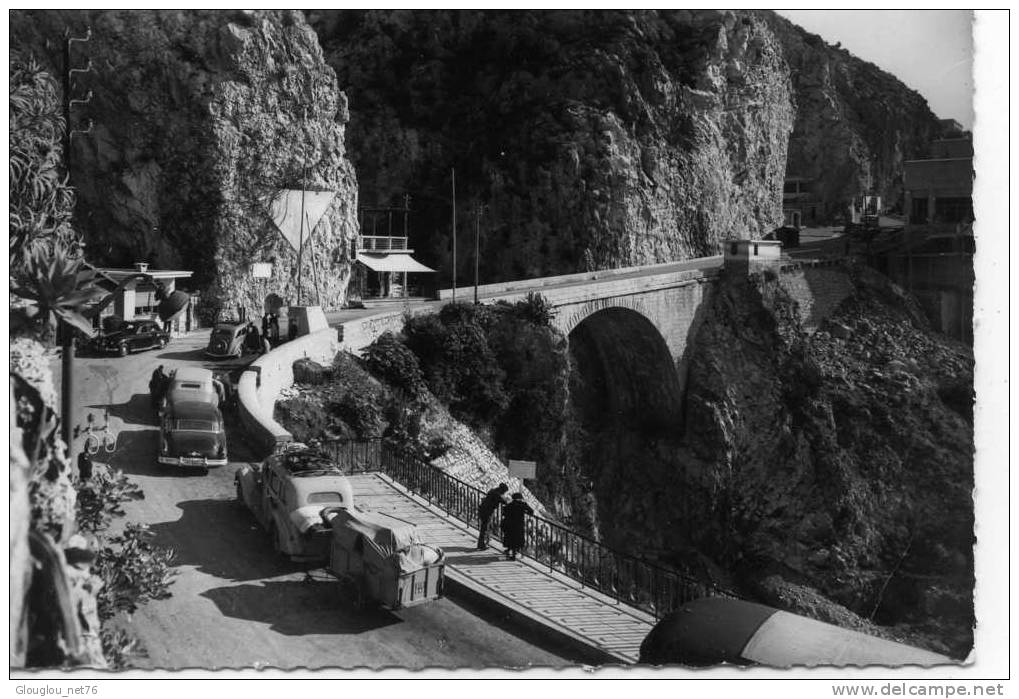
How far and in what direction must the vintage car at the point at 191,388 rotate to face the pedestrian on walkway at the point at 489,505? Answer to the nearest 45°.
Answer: approximately 135° to its right

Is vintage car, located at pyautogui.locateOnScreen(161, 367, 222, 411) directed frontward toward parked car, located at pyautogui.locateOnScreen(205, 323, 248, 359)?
yes

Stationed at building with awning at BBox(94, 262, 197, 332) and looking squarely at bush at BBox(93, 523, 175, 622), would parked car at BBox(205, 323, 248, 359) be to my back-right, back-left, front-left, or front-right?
front-left

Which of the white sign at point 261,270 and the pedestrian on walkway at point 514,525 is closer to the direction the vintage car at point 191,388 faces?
the white sign

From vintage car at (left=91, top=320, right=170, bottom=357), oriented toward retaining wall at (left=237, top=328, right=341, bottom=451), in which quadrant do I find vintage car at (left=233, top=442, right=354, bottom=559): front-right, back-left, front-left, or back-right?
front-right

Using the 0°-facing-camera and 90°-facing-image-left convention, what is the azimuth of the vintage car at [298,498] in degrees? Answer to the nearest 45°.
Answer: approximately 135°

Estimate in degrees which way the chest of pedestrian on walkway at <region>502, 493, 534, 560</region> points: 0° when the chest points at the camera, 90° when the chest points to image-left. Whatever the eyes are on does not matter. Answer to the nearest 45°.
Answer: approximately 180°

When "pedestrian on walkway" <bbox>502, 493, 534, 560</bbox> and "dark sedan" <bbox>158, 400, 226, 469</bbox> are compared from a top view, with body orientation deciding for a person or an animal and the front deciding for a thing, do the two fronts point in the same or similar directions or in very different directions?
same or similar directions

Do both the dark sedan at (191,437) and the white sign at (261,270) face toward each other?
yes

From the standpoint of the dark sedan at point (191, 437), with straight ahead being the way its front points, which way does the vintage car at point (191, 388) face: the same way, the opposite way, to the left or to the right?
the same way

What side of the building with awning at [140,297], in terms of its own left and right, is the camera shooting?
front

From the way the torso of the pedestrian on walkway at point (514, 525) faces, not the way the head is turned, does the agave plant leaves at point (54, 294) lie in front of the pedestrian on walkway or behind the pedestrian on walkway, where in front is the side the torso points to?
behind

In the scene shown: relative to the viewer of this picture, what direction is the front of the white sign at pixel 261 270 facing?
facing the viewer

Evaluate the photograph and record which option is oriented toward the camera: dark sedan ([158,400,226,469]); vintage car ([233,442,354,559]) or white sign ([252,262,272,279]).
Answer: the white sign

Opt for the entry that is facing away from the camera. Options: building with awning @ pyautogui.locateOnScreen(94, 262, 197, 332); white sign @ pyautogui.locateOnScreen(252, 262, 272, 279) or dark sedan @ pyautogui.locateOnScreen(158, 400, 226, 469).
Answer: the dark sedan

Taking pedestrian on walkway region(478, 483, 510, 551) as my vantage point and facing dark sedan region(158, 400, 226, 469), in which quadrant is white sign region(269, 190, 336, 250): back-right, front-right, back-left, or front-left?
front-right
